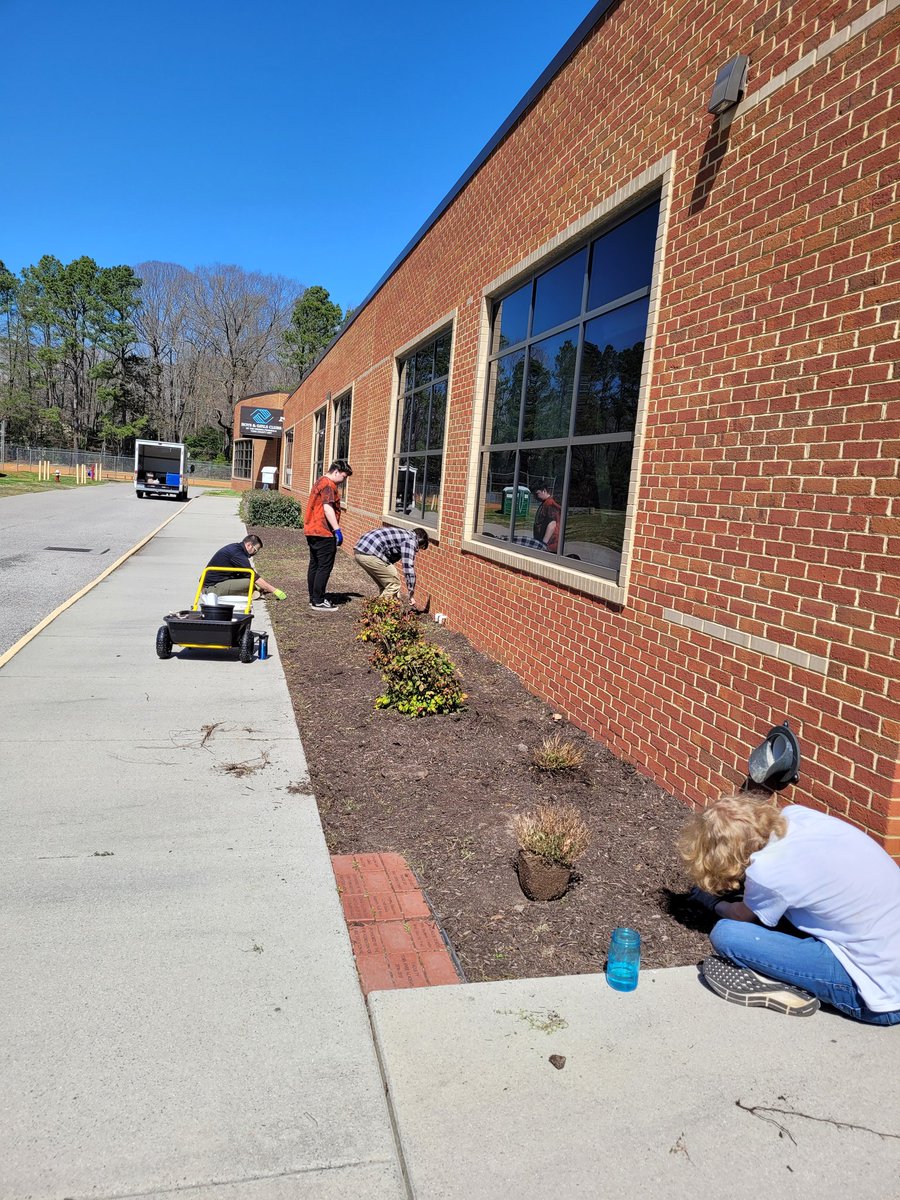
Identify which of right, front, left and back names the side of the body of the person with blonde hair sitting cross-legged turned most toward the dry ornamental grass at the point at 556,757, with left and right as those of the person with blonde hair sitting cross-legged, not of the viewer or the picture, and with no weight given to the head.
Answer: front

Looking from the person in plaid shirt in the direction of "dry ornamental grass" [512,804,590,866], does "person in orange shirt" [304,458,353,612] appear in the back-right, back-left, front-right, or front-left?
back-right

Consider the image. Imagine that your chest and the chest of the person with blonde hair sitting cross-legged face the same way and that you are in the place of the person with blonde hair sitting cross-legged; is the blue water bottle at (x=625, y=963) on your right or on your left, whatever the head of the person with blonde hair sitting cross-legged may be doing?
on your left

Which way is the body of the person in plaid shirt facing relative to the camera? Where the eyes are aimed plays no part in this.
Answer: to the viewer's right

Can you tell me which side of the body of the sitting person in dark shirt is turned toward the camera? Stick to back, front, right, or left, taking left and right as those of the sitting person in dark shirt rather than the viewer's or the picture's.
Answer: right

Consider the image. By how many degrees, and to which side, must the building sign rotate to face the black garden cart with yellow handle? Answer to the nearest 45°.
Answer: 0° — it already faces it

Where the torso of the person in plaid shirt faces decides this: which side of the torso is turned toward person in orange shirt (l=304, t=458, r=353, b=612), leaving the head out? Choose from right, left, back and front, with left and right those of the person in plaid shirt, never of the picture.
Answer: back

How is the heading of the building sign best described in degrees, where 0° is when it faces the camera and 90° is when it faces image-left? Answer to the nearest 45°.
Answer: approximately 0°

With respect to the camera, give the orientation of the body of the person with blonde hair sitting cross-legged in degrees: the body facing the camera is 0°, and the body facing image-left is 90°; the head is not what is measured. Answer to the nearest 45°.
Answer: approximately 135°

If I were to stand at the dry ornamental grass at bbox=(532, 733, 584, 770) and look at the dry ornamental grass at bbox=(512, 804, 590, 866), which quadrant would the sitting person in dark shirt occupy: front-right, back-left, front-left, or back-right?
back-right

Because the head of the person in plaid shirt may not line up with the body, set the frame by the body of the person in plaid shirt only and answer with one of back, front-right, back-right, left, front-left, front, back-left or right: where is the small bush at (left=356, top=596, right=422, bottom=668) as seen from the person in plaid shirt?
right

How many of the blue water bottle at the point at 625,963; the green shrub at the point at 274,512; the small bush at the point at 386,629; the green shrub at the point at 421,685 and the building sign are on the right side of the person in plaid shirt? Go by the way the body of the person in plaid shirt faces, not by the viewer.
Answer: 3
